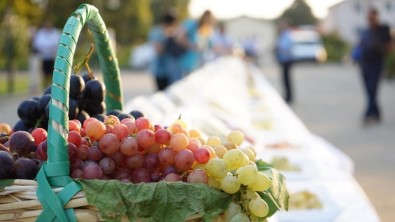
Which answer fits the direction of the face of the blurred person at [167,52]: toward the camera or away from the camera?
toward the camera
